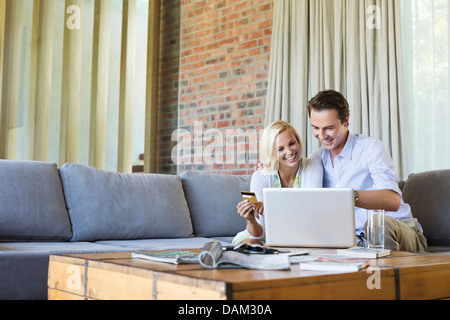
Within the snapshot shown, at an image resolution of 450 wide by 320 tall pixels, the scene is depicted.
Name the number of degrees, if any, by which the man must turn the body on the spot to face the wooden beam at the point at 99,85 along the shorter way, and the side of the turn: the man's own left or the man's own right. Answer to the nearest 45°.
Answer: approximately 90° to the man's own right

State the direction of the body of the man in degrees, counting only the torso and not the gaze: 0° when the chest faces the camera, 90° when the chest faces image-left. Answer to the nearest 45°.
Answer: approximately 45°

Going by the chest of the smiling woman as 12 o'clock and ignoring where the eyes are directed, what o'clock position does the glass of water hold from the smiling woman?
The glass of water is roughly at 11 o'clock from the smiling woman.

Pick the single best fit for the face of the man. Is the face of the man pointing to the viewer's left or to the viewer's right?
to the viewer's left

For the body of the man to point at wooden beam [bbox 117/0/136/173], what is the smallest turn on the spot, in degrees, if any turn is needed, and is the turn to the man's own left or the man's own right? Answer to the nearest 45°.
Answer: approximately 90° to the man's own right

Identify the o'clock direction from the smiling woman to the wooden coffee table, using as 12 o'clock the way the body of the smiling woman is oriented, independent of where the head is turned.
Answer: The wooden coffee table is roughly at 12 o'clock from the smiling woman.

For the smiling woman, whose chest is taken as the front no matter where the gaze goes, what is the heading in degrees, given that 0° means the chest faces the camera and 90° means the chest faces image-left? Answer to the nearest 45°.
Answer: approximately 0°

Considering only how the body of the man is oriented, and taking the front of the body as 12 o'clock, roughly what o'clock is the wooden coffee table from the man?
The wooden coffee table is roughly at 11 o'clock from the man.

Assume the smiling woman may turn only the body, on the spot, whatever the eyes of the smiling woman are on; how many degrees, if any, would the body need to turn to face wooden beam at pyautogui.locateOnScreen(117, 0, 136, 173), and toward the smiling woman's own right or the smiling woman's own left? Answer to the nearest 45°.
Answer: approximately 135° to the smiling woman's own right
